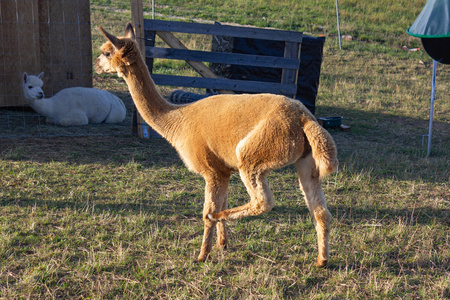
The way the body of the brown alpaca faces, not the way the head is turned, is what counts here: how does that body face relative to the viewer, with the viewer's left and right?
facing to the left of the viewer

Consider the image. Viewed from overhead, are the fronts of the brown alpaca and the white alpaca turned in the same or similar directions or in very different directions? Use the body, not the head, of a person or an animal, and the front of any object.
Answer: same or similar directions

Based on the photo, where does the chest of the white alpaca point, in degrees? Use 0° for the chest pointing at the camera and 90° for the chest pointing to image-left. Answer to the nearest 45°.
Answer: approximately 90°

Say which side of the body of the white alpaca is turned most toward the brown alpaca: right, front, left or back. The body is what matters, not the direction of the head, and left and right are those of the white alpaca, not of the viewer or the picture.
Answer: left

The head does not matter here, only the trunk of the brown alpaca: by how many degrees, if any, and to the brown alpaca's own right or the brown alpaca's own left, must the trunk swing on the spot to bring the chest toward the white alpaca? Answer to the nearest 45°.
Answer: approximately 45° to the brown alpaca's own right

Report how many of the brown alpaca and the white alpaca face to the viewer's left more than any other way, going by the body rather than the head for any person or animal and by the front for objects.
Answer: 2
